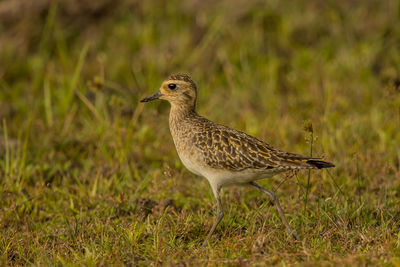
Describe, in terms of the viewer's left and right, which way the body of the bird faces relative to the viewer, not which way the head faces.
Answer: facing to the left of the viewer
